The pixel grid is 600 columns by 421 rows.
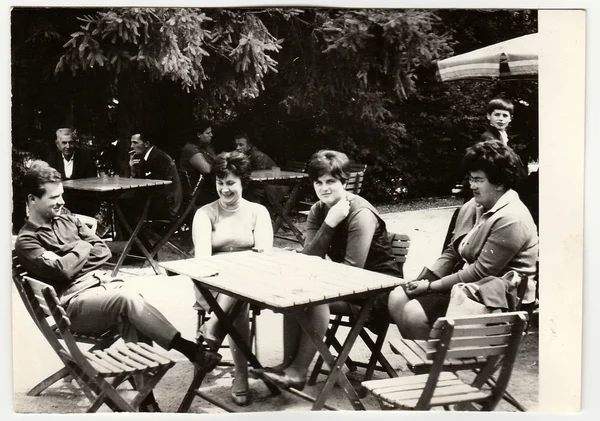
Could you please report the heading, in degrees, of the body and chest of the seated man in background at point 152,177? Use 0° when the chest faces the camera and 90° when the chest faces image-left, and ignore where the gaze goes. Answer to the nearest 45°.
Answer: approximately 90°

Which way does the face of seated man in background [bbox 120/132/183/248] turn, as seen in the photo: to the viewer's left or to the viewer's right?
to the viewer's left

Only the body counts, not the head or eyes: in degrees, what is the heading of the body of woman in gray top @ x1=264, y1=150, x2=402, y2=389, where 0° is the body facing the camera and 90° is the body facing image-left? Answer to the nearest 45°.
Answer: approximately 45°

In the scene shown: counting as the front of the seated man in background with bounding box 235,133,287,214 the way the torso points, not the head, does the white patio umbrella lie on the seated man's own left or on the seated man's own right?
on the seated man's own left

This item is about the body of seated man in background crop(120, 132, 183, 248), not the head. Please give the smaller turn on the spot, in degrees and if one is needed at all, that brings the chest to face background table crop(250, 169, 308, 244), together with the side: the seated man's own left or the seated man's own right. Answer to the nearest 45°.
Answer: approximately 135° to the seated man's own left

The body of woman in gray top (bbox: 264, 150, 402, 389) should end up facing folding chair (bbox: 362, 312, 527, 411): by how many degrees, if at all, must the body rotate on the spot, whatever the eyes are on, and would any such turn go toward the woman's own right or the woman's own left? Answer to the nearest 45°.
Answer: approximately 90° to the woman's own left

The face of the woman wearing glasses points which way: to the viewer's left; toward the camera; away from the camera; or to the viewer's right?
to the viewer's left
